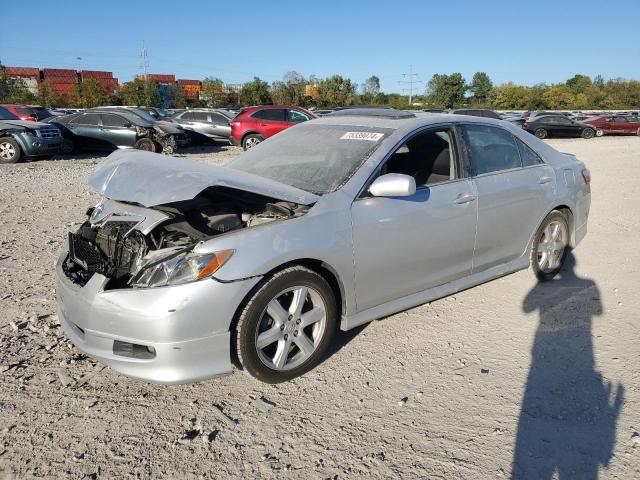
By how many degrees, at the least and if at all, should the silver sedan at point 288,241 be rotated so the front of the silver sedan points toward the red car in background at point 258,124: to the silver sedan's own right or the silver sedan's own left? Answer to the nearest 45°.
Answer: approximately 135° to the silver sedan's own right

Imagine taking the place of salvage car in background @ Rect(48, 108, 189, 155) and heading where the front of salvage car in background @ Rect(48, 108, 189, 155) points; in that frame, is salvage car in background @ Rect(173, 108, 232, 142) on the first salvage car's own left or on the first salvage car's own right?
on the first salvage car's own left

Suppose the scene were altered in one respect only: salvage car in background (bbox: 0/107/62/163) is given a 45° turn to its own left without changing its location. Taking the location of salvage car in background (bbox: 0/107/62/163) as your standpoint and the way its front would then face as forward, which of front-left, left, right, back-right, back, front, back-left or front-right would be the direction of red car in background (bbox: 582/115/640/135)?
front

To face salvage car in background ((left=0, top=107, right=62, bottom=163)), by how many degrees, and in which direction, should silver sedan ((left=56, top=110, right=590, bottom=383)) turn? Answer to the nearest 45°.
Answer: approximately 90° to its right

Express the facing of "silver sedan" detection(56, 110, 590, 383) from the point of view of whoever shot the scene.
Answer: facing the viewer and to the left of the viewer

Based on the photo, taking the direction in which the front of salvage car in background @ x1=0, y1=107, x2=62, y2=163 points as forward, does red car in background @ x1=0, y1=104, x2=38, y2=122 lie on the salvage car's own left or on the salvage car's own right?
on the salvage car's own left

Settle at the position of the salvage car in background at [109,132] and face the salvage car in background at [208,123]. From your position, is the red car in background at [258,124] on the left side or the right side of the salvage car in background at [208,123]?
right

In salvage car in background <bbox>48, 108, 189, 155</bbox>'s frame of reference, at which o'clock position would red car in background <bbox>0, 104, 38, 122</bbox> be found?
The red car in background is roughly at 6 o'clock from the salvage car in background.

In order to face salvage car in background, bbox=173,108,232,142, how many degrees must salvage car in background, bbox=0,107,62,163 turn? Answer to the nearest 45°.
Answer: approximately 90° to its left

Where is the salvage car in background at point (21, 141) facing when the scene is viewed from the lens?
facing the viewer and to the right of the viewer

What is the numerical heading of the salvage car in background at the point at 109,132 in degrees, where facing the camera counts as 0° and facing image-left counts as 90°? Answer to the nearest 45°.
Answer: approximately 315°

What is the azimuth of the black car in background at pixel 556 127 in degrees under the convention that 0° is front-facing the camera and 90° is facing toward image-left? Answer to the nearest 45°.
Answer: approximately 270°

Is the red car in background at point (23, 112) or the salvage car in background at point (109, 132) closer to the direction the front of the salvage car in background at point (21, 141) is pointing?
the salvage car in background
